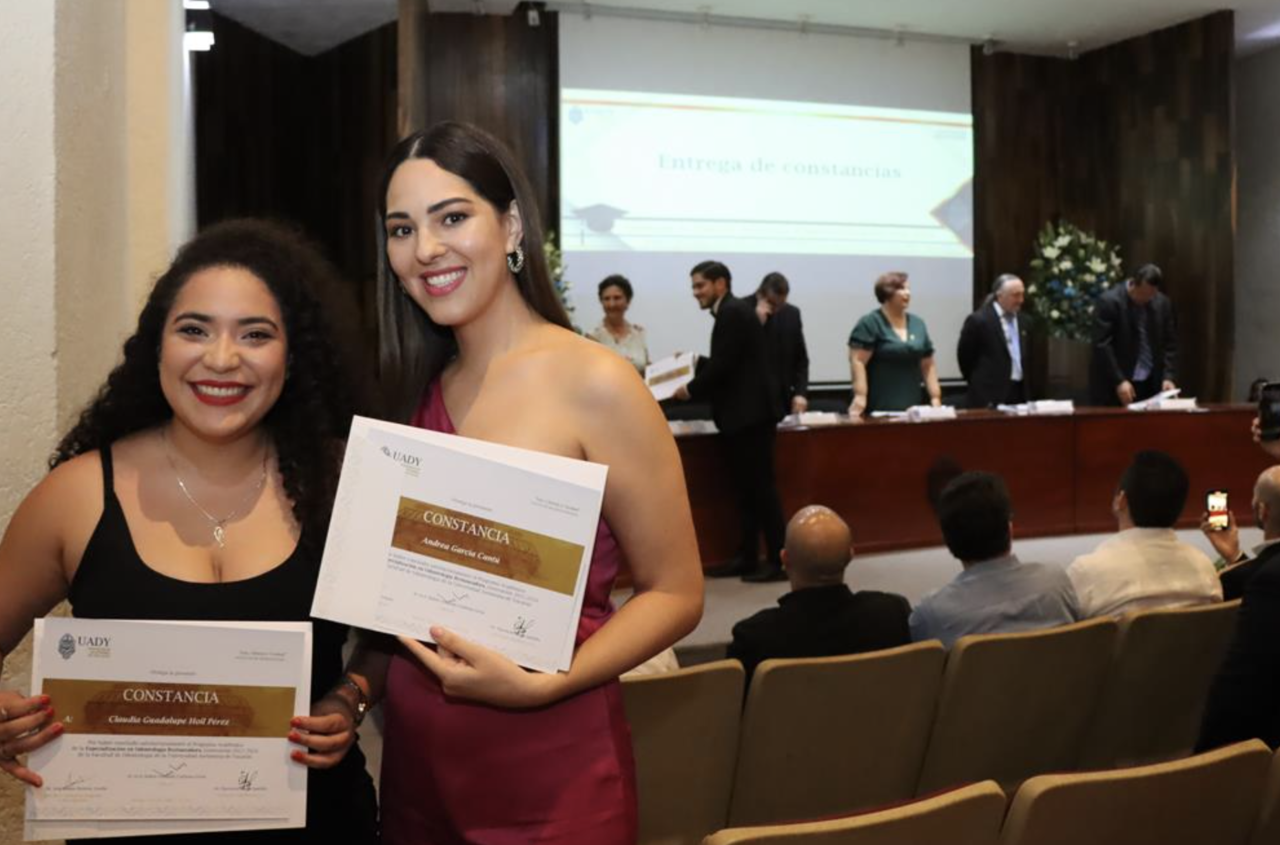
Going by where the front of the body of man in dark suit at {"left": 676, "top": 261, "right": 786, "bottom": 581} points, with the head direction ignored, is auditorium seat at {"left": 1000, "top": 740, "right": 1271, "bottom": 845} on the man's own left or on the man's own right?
on the man's own left

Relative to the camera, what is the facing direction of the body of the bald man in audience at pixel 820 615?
away from the camera

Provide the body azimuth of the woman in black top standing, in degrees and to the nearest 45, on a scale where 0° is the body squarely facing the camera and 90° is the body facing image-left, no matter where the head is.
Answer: approximately 0°

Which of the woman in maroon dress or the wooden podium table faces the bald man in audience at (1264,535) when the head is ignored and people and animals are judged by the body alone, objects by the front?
the wooden podium table

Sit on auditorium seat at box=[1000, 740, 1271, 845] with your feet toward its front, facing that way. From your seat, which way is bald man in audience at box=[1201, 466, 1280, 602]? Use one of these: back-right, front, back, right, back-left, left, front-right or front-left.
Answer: front-right

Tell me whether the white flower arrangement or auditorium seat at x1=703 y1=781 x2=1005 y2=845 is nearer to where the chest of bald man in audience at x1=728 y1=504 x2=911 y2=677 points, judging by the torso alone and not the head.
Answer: the white flower arrangement

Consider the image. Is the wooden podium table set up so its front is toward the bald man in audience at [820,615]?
yes

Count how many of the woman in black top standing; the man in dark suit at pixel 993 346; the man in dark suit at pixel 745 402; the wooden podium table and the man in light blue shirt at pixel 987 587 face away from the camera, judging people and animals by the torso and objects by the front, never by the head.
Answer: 1

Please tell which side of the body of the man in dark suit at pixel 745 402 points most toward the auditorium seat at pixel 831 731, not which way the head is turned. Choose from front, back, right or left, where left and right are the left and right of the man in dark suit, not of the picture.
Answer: left

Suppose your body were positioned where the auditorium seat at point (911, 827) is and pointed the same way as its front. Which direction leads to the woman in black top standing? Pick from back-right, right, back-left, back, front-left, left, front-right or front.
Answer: front-left

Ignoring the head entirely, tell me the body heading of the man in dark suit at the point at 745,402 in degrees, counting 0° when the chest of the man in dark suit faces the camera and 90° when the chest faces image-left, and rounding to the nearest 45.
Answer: approximately 90°

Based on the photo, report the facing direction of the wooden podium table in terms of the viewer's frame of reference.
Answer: facing the viewer

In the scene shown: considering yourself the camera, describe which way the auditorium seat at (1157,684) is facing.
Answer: facing away from the viewer and to the left of the viewer

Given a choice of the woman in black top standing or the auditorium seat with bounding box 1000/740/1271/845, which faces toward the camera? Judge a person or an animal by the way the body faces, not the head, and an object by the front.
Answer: the woman in black top standing
